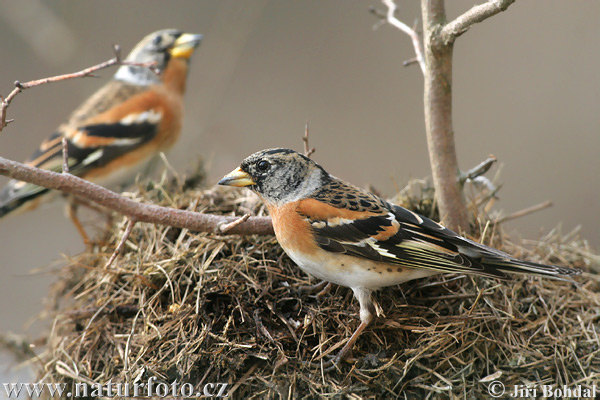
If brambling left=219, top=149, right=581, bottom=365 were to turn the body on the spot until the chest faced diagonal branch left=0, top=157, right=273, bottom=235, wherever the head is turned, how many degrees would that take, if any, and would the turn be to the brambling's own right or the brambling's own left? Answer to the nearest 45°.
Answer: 0° — it already faces it

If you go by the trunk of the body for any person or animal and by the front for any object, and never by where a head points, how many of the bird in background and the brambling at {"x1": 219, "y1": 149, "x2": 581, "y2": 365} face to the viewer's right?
1

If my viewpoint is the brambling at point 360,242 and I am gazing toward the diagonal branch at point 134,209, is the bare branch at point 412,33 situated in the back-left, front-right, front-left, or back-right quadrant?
back-right

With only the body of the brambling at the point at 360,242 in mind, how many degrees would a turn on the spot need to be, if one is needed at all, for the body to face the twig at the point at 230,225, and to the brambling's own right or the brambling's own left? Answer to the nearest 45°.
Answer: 0° — it already faces it

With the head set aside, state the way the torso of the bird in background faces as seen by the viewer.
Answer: to the viewer's right

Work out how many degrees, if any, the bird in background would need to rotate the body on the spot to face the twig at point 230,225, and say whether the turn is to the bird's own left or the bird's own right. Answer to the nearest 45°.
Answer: approximately 90° to the bird's own right

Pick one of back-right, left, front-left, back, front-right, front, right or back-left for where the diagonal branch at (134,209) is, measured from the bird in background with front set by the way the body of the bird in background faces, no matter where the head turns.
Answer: right

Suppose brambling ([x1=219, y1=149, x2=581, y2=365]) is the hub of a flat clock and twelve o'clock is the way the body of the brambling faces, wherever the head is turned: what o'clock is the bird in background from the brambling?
The bird in background is roughly at 1 o'clock from the brambling.

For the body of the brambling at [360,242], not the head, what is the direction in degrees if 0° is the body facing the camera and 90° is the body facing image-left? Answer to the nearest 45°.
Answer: approximately 90°

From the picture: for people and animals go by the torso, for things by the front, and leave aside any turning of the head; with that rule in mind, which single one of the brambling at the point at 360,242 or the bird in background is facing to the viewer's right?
the bird in background

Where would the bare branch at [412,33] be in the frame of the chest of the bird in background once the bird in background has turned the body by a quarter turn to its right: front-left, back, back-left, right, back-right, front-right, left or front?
front-left
